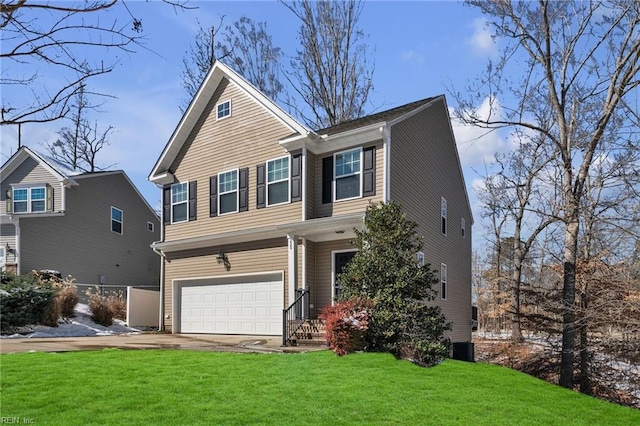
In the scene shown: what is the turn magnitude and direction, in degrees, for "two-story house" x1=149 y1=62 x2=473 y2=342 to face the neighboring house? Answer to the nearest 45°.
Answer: approximately 90° to its right

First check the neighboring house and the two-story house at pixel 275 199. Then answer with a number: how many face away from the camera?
0

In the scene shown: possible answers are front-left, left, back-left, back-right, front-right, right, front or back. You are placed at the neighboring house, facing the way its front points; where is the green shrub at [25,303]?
front-left

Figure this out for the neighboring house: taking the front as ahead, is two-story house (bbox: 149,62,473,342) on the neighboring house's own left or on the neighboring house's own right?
on the neighboring house's own left

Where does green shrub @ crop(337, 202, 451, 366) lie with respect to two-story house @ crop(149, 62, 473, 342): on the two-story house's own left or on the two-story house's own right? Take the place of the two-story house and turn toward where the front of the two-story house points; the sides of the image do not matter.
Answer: on the two-story house's own left

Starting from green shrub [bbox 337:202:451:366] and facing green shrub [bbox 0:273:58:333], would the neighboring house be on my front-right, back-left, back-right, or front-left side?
front-right

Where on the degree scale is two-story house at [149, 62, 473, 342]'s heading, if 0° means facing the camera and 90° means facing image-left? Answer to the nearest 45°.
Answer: approximately 45°

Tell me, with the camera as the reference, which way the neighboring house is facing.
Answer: facing the viewer and to the left of the viewer

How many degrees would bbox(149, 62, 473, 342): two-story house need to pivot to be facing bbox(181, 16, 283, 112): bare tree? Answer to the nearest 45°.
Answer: approximately 135° to its right

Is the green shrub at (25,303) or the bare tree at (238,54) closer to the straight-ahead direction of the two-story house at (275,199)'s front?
the green shrub

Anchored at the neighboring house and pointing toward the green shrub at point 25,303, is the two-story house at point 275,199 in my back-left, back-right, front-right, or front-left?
front-left

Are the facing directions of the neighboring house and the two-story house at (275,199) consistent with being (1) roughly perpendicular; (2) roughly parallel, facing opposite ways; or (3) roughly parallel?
roughly parallel
